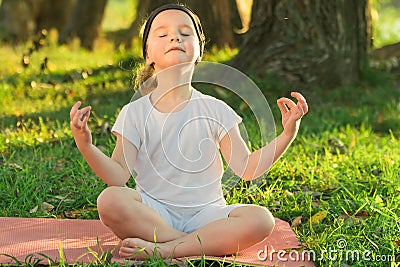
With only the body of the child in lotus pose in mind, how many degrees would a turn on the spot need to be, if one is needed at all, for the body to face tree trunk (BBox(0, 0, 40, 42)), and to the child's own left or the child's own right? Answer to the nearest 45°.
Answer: approximately 180°

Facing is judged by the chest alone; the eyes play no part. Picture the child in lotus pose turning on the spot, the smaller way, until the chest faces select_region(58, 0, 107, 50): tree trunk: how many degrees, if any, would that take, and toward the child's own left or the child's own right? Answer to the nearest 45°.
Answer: approximately 180°

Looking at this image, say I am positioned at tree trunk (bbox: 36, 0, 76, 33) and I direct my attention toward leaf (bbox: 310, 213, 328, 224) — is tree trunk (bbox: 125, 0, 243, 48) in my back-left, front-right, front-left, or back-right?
front-left

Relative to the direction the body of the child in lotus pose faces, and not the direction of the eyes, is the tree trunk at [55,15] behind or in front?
behind

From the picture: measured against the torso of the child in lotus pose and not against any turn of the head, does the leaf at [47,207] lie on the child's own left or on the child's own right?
on the child's own right

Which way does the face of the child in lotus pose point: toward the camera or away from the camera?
toward the camera

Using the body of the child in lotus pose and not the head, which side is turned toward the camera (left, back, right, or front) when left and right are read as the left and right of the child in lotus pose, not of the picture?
front

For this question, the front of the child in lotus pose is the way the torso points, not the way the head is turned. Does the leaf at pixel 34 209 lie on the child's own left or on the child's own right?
on the child's own right
